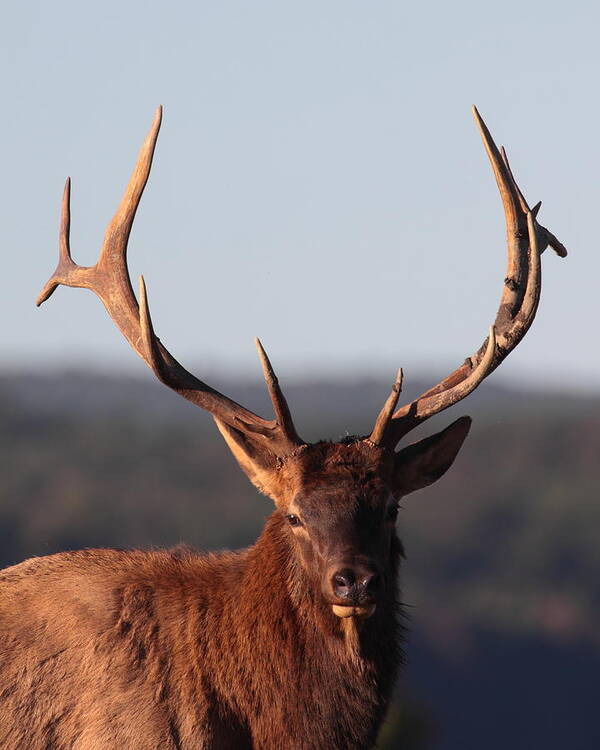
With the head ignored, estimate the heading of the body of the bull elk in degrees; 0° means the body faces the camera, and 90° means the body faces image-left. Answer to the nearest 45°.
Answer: approximately 315°
